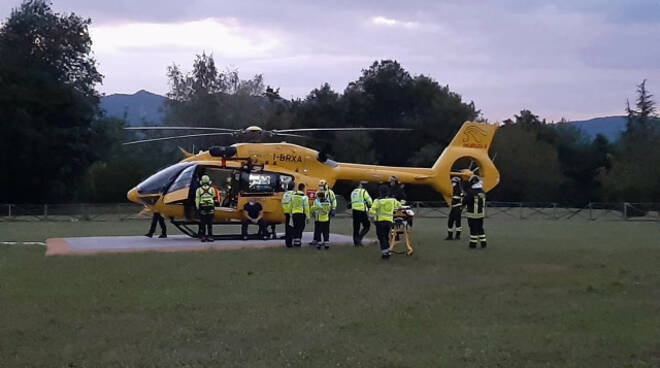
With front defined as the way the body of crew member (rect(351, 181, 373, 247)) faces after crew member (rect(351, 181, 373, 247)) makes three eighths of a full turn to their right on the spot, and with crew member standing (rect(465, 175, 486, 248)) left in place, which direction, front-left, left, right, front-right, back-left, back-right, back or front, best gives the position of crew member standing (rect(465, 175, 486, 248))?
left

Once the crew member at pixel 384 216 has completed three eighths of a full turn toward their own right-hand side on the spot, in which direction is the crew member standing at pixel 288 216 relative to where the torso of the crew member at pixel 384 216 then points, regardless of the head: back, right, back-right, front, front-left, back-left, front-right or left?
back

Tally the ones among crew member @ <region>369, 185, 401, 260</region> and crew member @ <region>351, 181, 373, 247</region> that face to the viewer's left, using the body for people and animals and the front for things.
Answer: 0

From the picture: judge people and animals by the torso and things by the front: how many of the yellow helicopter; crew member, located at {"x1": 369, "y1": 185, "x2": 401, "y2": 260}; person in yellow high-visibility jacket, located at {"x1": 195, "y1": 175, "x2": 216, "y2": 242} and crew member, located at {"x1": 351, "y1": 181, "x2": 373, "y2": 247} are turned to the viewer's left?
1

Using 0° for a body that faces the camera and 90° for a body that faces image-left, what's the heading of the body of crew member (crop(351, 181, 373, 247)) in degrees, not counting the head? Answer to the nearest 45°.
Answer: approximately 225°

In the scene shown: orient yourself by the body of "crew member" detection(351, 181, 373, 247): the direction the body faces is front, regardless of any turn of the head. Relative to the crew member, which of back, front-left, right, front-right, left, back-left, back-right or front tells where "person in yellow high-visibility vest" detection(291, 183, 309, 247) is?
back-left

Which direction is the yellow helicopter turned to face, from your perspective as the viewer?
facing to the left of the viewer

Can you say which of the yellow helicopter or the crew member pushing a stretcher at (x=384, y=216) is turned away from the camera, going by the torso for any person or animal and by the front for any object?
the crew member pushing a stretcher

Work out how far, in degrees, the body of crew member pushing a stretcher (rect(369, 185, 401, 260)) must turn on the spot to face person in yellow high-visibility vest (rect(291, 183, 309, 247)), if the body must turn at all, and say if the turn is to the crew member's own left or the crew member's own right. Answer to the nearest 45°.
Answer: approximately 45° to the crew member's own left

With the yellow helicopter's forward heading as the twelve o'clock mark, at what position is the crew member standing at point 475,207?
The crew member standing is roughly at 7 o'clock from the yellow helicopter.

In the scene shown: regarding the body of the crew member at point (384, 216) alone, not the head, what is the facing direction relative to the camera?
away from the camera
